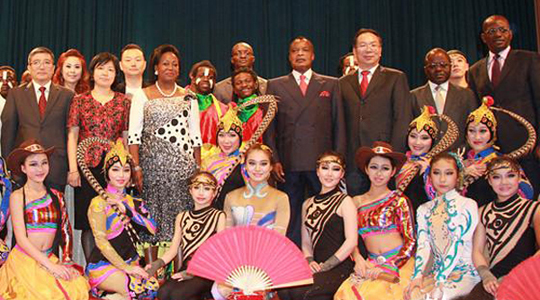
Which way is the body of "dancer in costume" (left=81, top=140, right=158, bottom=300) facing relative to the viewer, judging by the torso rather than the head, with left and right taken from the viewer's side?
facing the viewer and to the right of the viewer

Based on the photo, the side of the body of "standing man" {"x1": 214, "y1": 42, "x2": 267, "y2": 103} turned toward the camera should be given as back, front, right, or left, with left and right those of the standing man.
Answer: front

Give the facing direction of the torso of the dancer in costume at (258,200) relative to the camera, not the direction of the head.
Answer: toward the camera

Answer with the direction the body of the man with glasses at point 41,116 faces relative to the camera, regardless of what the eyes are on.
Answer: toward the camera

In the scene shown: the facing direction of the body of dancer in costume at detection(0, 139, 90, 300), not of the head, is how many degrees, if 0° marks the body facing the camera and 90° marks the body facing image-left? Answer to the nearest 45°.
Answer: approximately 315°

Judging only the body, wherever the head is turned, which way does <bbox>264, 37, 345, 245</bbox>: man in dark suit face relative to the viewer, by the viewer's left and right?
facing the viewer

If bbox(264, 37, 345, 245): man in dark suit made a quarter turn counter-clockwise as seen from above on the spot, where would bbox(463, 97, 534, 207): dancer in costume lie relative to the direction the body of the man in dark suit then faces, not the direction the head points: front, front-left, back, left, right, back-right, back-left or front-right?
front

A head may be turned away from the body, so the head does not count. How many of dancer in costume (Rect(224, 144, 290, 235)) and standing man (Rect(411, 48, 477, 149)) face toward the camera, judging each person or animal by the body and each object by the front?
2
